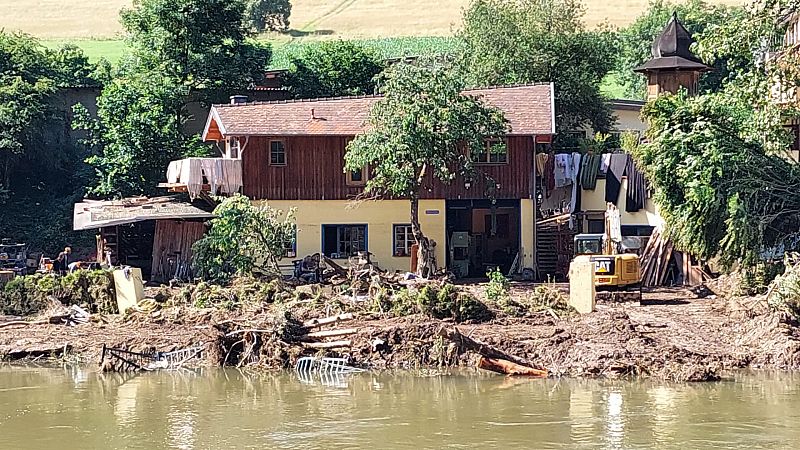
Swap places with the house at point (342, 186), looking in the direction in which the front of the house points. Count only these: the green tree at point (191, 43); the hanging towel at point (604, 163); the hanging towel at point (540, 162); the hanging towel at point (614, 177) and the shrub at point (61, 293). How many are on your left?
3

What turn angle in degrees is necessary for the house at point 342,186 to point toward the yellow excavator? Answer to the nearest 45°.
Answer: approximately 45° to its left

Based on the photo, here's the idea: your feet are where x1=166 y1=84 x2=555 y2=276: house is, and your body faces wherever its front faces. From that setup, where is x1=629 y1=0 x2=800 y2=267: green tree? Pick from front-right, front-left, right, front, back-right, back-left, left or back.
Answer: front-left

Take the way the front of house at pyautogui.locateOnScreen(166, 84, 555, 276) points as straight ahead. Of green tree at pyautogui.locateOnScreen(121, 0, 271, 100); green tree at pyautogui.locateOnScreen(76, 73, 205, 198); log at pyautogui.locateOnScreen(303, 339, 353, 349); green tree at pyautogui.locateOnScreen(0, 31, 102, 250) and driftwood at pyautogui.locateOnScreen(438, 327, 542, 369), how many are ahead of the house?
2

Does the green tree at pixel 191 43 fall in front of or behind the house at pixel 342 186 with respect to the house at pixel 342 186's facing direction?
behind

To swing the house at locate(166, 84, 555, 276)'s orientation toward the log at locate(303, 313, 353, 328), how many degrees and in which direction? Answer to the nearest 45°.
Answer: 0° — it already faces it

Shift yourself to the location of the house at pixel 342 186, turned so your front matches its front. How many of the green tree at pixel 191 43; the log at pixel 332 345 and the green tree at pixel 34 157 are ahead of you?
1

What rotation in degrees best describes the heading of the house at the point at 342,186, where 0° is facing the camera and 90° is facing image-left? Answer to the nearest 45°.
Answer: approximately 0°

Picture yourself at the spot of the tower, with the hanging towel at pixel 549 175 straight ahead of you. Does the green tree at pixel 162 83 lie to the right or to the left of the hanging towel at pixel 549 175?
right

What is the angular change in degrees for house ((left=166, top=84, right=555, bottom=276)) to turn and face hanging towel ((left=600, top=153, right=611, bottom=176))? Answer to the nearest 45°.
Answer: approximately 90° to its left

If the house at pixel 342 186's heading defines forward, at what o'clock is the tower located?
The tower is roughly at 8 o'clock from the house.

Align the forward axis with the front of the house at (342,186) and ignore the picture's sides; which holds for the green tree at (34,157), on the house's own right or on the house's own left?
on the house's own right

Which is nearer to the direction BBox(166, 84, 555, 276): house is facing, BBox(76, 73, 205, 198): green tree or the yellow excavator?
the yellow excavator

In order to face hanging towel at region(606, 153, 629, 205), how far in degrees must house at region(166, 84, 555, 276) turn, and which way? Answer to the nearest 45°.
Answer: approximately 90° to its left
